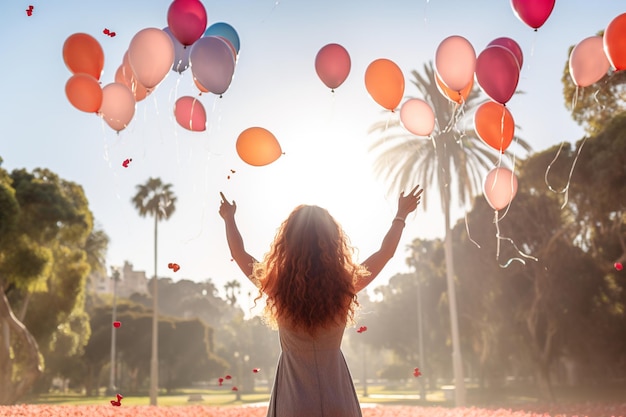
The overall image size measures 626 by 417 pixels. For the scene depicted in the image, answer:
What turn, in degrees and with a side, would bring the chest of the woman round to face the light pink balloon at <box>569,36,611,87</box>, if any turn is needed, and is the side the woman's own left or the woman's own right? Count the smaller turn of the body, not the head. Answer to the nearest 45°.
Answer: approximately 45° to the woman's own right

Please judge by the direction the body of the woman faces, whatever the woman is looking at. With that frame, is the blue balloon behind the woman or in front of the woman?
in front

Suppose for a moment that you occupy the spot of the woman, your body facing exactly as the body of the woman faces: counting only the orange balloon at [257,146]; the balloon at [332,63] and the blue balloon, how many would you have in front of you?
3

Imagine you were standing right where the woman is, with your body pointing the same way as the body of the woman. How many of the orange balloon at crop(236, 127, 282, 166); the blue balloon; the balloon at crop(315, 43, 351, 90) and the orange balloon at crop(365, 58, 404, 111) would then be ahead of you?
4

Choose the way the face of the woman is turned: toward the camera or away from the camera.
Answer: away from the camera

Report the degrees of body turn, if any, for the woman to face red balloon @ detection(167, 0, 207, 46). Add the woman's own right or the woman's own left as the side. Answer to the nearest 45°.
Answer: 0° — they already face it

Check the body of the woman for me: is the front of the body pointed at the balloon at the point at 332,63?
yes

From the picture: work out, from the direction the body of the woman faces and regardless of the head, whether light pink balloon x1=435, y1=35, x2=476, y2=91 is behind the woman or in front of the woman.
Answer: in front

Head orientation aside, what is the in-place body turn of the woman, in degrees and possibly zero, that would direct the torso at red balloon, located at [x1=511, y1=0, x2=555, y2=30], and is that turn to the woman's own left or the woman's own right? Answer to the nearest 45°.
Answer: approximately 45° to the woman's own right

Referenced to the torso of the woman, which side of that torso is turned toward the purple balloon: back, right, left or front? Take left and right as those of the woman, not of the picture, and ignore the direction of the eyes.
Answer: front

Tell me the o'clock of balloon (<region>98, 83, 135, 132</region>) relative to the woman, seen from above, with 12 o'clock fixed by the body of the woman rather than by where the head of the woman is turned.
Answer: The balloon is roughly at 11 o'clock from the woman.

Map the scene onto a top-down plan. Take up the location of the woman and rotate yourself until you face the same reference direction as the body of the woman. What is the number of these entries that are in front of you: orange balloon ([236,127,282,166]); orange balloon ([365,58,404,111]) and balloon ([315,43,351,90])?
3

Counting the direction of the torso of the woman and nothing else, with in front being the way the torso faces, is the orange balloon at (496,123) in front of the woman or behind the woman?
in front

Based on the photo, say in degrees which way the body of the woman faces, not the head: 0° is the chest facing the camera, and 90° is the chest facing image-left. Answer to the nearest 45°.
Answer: approximately 180°

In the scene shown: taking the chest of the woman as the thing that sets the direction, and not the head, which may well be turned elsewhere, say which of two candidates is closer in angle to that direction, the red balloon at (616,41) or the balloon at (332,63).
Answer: the balloon

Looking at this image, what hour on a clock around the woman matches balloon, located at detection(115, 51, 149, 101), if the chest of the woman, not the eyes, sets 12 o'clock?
The balloon is roughly at 11 o'clock from the woman.
